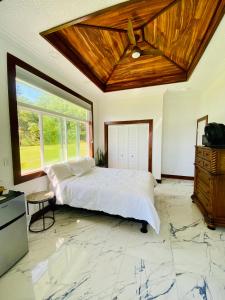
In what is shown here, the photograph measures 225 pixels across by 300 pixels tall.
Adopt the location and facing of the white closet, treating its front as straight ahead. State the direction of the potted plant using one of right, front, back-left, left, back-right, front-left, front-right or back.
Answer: right

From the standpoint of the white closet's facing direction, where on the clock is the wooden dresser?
The wooden dresser is roughly at 11 o'clock from the white closet.

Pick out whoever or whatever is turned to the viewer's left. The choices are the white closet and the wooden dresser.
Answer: the wooden dresser

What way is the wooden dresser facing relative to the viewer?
to the viewer's left

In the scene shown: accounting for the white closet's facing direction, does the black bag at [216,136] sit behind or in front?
in front

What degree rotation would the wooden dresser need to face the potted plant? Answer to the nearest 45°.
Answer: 0° — it already faces it

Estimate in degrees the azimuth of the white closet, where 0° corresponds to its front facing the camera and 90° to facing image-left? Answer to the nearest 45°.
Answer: approximately 0°

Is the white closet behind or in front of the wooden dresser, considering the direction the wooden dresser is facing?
in front
